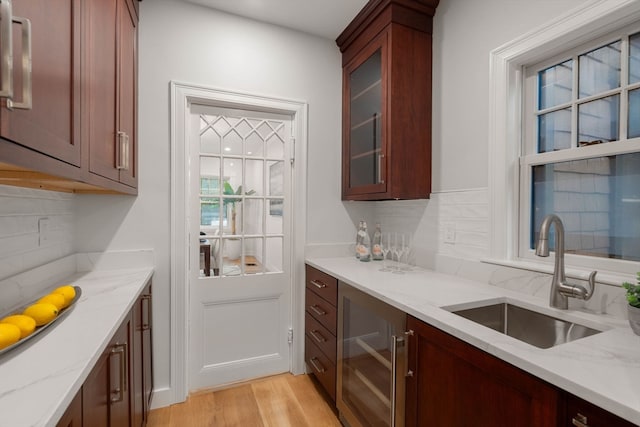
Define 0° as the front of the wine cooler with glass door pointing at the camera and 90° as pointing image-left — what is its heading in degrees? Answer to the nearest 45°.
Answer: approximately 45°

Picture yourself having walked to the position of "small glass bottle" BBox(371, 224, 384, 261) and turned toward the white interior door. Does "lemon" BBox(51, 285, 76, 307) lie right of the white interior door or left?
left

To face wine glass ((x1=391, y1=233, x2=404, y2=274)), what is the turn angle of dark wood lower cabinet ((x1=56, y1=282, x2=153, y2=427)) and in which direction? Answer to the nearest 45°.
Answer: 0° — it already faces it

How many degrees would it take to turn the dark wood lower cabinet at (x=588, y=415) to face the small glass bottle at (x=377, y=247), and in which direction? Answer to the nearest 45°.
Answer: approximately 90° to its right

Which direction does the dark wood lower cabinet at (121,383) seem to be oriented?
to the viewer's right

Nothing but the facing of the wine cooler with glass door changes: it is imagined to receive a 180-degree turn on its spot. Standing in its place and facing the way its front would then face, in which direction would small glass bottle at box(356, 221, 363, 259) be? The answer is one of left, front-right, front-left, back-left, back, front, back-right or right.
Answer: front-left

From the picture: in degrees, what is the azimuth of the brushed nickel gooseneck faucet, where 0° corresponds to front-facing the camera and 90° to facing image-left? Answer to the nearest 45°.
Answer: approximately 45°

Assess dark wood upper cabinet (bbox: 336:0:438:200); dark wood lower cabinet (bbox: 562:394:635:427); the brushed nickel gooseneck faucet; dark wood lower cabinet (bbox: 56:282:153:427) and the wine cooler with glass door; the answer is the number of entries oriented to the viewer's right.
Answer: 1

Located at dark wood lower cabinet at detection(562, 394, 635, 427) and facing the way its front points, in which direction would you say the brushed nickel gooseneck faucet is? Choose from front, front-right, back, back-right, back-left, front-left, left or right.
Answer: back-right

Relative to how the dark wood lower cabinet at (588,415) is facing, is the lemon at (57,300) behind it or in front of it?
in front

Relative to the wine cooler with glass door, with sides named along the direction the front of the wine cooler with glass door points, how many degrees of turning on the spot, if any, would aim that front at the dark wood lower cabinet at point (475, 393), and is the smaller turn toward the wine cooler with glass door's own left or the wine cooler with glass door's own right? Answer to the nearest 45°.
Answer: approximately 90° to the wine cooler with glass door's own left

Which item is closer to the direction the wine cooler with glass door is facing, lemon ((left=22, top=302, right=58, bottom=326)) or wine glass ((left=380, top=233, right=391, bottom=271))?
the lemon

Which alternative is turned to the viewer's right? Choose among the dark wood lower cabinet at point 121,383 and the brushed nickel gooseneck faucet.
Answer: the dark wood lower cabinet

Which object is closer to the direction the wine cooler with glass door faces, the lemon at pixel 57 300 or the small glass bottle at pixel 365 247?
the lemon

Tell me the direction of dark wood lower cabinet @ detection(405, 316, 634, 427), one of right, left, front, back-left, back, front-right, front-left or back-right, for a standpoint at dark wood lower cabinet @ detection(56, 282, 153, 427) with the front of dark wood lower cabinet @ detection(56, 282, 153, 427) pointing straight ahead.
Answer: front-right
